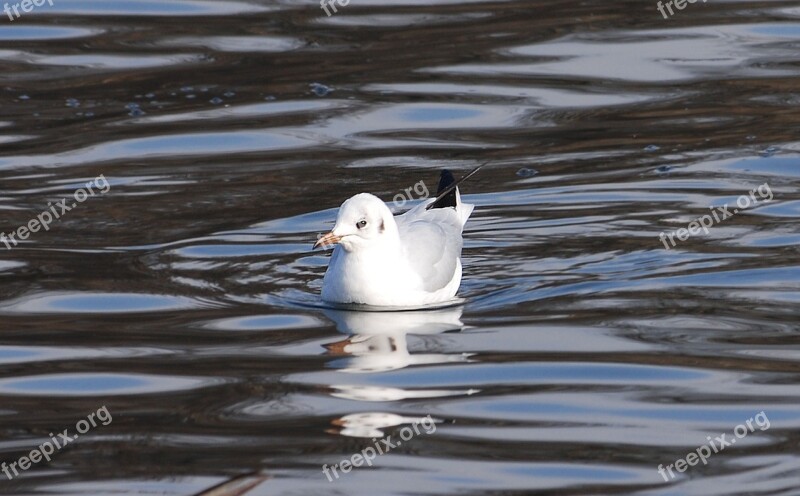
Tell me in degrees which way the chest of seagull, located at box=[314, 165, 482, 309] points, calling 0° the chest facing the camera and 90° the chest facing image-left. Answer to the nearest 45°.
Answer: approximately 45°
